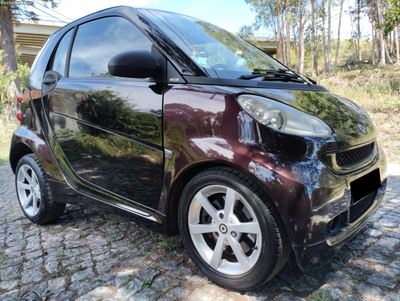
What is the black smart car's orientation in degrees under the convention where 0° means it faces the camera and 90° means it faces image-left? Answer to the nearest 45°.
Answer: approximately 315°
